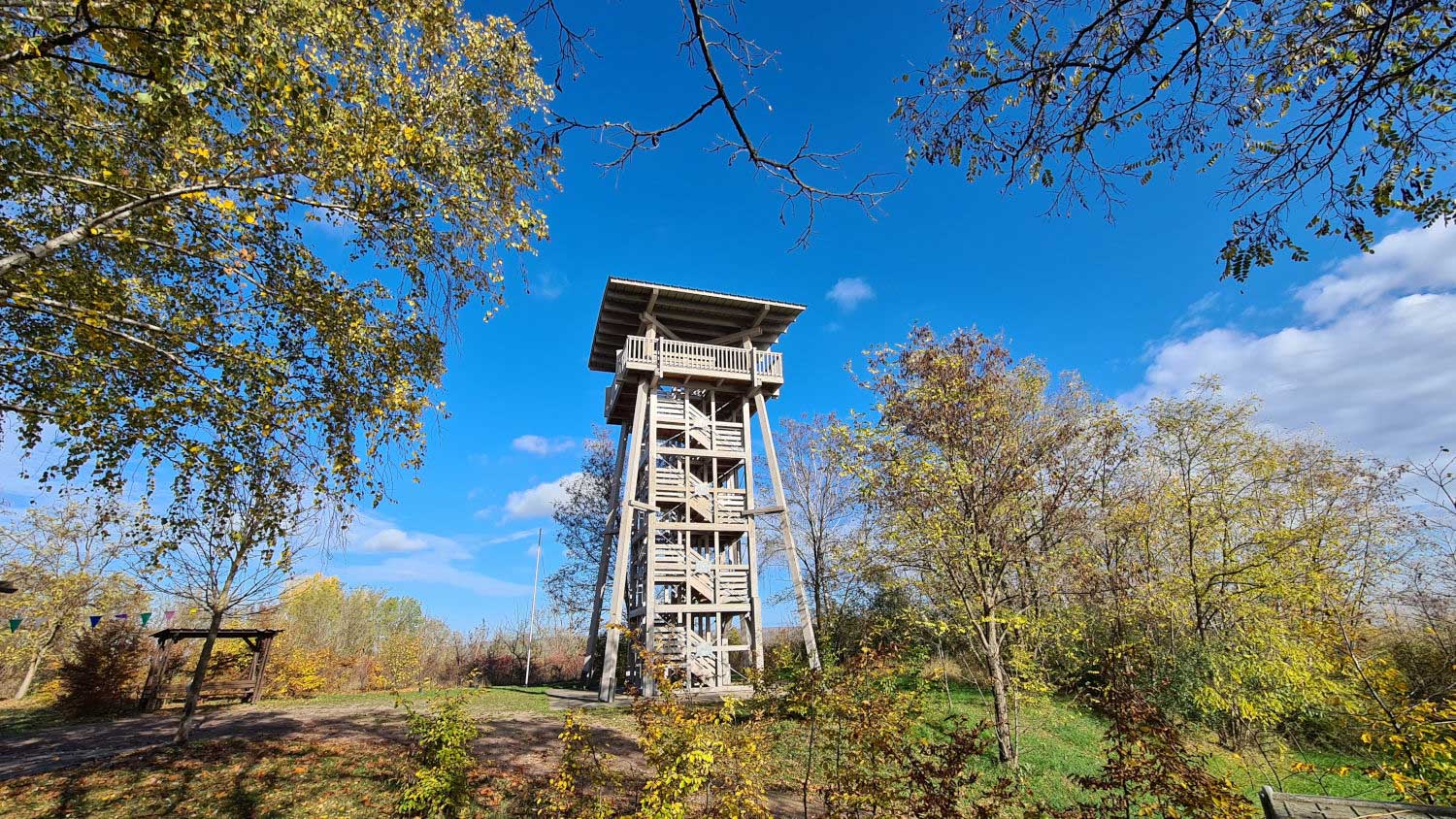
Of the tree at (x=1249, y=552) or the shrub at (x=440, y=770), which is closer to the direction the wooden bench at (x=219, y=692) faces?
the shrub

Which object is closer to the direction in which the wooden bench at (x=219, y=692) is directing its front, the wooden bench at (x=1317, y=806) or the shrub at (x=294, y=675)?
the wooden bench at (x=1317, y=806)

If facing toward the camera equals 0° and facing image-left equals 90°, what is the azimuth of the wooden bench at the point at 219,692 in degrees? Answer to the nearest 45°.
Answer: approximately 0°

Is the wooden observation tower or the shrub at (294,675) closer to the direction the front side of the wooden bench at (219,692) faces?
the wooden observation tower

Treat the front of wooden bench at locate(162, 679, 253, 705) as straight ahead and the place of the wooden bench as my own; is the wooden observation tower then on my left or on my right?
on my left

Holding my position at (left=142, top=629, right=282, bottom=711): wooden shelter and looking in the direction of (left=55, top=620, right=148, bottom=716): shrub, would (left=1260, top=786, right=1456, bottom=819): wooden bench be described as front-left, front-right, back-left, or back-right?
back-left

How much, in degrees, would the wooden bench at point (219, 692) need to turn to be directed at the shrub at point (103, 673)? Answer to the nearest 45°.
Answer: approximately 90° to its right

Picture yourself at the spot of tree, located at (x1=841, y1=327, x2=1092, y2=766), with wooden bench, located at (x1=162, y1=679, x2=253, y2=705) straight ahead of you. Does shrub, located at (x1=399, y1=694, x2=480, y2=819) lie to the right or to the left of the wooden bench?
left

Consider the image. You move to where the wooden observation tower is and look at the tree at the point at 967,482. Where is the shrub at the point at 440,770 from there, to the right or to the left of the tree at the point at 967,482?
right

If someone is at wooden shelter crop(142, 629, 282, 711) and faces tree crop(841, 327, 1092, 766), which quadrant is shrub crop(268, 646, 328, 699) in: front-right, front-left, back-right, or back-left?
back-left
